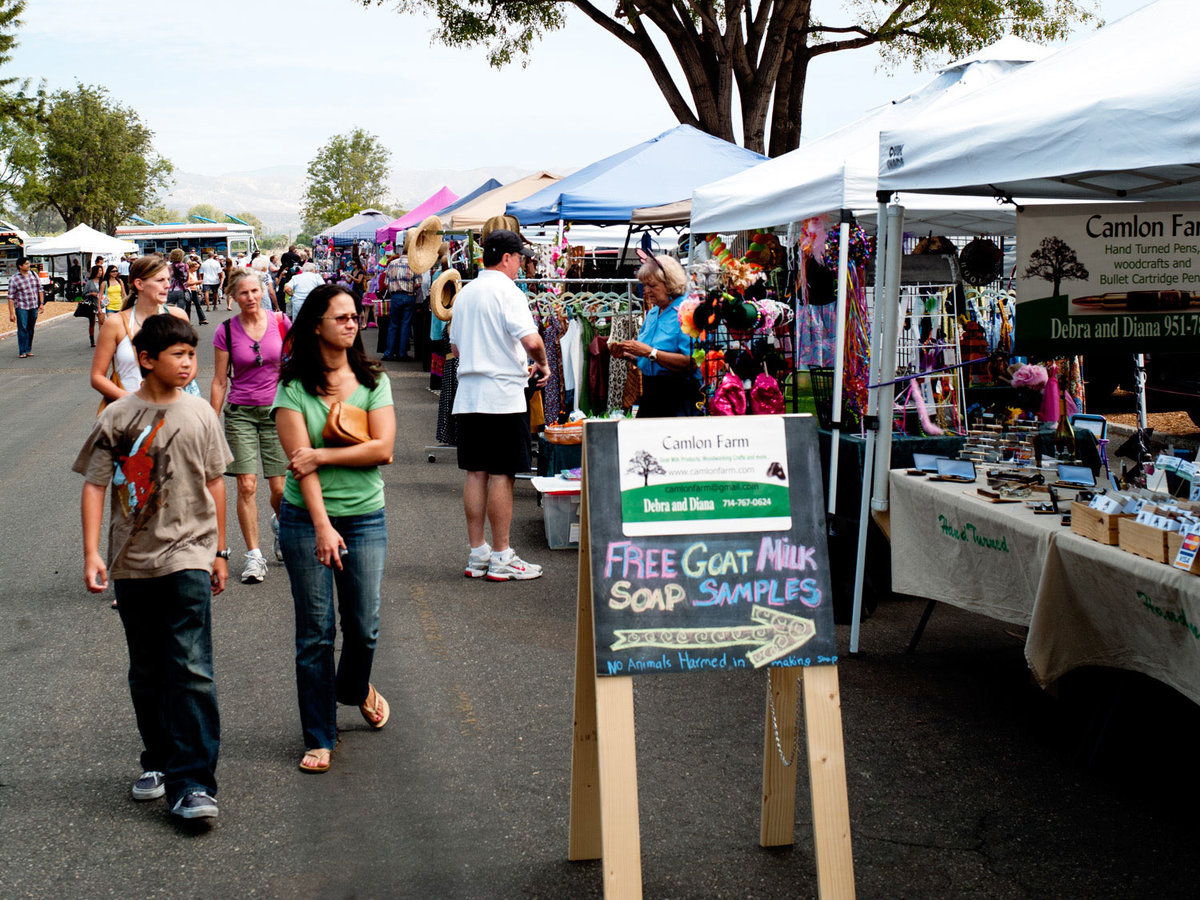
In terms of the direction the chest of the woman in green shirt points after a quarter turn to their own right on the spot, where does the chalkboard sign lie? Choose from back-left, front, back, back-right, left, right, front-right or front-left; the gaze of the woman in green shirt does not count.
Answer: back-left

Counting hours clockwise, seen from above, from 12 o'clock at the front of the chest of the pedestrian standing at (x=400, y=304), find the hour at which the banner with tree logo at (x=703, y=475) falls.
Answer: The banner with tree logo is roughly at 6 o'clock from the pedestrian standing.

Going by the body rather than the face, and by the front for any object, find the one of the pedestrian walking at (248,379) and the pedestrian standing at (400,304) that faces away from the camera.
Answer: the pedestrian standing at (400,304)

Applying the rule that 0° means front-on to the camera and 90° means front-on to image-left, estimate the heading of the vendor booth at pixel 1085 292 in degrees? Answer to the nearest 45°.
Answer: approximately 45°

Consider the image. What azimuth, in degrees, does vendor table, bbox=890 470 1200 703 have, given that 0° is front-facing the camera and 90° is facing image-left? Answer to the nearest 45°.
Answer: approximately 45°

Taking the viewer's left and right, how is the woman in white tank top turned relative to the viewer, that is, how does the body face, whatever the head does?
facing the viewer and to the right of the viewer

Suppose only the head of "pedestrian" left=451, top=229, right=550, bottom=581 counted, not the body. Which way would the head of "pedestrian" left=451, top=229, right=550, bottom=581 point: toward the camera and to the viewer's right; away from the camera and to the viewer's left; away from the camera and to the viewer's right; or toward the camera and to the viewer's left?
away from the camera and to the viewer's right

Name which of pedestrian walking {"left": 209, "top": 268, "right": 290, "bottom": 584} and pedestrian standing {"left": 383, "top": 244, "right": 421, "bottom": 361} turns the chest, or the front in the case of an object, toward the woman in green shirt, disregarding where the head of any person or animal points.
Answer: pedestrian walking {"left": 209, "top": 268, "right": 290, "bottom": 584}

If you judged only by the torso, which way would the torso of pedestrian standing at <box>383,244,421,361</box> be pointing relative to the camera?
away from the camera

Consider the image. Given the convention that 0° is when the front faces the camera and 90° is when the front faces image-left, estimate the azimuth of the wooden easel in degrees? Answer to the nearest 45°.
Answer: approximately 0°
